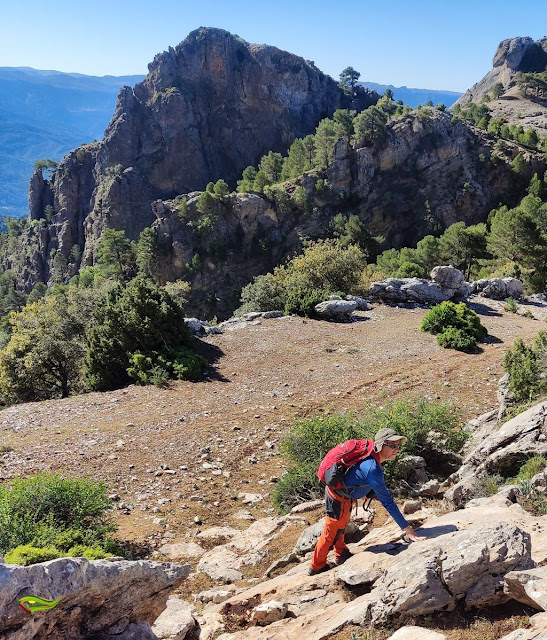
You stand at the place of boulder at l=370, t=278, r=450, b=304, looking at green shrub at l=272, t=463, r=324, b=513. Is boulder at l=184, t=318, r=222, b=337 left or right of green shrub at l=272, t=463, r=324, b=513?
right

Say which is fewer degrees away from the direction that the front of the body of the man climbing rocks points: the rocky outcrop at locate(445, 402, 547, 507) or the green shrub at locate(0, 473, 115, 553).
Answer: the rocky outcrop

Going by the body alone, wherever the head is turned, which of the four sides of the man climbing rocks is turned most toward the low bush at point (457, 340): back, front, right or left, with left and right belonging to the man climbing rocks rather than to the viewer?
left

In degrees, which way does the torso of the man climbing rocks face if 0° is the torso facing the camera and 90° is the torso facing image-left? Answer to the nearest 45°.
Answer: approximately 270°

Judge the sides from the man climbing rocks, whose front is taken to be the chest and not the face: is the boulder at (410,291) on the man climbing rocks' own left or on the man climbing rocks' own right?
on the man climbing rocks' own left

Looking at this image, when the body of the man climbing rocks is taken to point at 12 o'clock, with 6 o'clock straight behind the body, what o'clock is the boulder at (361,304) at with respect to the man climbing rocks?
The boulder is roughly at 9 o'clock from the man climbing rocks.

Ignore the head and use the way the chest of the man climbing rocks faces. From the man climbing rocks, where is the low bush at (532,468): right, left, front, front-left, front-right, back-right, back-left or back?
front-left

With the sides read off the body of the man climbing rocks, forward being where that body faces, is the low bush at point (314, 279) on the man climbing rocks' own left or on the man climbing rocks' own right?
on the man climbing rocks' own left

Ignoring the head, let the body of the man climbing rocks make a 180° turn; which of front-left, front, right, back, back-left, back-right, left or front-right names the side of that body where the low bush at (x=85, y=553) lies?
front
